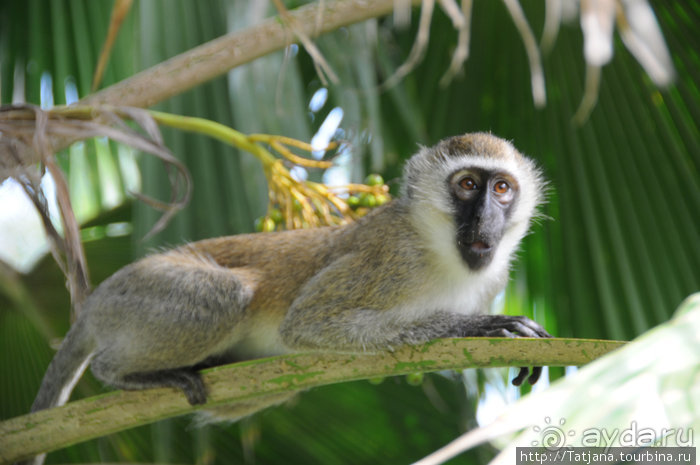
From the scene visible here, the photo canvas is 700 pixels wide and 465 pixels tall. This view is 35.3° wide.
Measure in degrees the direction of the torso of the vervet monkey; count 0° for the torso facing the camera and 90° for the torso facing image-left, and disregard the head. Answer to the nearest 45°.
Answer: approximately 270°

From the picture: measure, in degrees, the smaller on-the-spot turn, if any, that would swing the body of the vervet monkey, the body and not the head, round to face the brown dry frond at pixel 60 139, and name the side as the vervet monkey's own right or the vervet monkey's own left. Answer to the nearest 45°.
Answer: approximately 135° to the vervet monkey's own right
